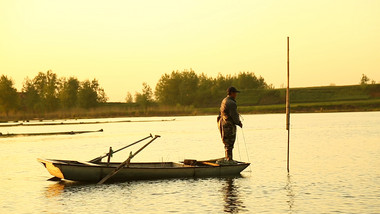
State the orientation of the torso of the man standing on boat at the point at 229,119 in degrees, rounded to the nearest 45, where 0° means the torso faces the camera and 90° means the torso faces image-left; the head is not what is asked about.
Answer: approximately 270°
